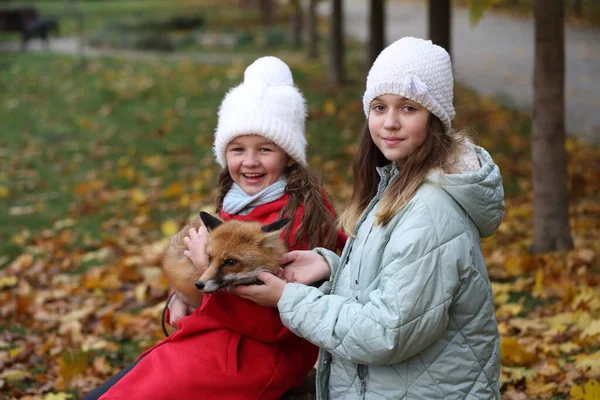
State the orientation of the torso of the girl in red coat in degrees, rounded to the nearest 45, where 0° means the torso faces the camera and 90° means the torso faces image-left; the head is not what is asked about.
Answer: approximately 45°

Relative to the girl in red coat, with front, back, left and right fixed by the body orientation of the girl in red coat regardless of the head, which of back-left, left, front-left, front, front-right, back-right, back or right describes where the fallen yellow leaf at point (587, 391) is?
back-left

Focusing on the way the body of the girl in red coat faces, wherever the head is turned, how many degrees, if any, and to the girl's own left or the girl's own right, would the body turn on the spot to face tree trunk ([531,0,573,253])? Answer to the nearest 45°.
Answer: approximately 180°

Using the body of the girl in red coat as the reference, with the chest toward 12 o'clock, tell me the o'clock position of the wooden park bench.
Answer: The wooden park bench is roughly at 4 o'clock from the girl in red coat.

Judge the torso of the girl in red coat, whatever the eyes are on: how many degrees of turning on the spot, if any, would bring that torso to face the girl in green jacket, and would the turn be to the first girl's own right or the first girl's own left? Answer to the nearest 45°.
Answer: approximately 90° to the first girl's own left

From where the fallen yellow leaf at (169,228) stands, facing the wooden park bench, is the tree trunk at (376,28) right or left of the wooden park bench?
right

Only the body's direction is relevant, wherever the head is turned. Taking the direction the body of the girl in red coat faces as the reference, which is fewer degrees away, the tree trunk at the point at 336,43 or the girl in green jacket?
the girl in green jacket

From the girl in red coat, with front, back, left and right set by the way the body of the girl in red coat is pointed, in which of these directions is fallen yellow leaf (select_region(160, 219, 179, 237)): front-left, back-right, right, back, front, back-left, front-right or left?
back-right
